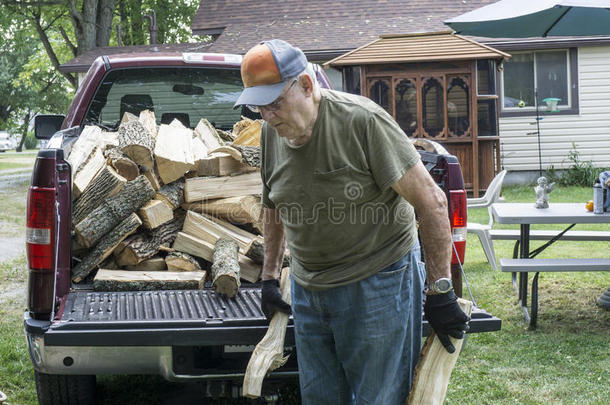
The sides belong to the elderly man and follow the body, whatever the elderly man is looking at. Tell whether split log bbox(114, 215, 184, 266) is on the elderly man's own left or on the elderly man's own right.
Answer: on the elderly man's own right

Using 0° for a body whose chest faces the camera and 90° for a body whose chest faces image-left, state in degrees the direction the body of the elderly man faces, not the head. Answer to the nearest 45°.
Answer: approximately 45°

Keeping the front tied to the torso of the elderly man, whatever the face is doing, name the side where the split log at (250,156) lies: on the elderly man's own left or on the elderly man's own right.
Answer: on the elderly man's own right

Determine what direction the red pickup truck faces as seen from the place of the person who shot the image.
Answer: facing away from the viewer

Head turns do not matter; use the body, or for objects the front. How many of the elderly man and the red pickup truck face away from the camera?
1

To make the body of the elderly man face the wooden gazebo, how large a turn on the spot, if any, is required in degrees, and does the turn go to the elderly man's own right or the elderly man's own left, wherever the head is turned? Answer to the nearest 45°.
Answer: approximately 135° to the elderly man's own right

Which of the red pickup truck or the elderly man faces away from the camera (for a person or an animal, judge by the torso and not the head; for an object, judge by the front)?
the red pickup truck

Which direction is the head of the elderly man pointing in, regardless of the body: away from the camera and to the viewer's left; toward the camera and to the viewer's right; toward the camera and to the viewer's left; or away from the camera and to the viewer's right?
toward the camera and to the viewer's left
